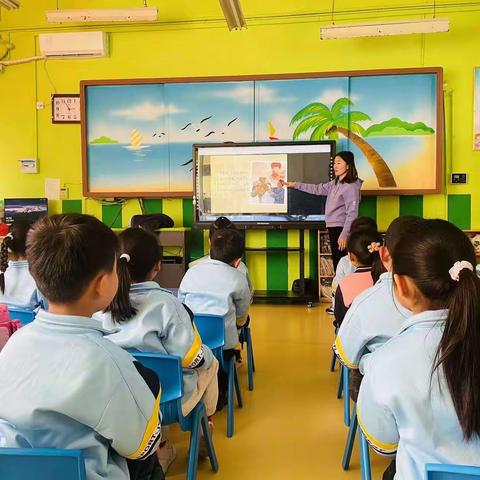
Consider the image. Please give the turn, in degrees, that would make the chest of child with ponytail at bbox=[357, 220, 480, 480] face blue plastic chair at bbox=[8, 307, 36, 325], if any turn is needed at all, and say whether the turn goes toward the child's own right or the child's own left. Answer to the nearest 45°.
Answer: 0° — they already face it

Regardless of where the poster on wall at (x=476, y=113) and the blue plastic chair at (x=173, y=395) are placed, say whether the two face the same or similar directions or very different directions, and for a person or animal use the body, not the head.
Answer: very different directions

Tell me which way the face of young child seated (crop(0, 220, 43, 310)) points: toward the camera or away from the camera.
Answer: away from the camera

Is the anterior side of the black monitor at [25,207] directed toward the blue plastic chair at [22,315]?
yes

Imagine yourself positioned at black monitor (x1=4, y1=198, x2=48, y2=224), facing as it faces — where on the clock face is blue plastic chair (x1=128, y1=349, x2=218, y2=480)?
The blue plastic chair is roughly at 12 o'clock from the black monitor.

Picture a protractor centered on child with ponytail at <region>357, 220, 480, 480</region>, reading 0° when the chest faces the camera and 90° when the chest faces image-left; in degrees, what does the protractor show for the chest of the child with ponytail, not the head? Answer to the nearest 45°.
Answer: approximately 135°

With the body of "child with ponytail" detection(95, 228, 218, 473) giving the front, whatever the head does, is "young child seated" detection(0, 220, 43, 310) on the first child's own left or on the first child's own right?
on the first child's own left

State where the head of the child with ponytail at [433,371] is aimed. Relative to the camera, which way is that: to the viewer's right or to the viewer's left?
to the viewer's left

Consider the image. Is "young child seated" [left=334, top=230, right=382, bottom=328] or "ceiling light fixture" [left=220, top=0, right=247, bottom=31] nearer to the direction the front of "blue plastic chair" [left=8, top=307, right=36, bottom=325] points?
the ceiling light fixture

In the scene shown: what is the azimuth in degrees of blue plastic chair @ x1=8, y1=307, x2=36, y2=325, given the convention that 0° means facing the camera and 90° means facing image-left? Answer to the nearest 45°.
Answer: approximately 180°
